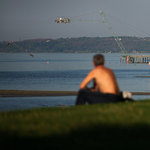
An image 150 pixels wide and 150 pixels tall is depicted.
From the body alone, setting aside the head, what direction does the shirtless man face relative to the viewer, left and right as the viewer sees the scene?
facing away from the viewer and to the left of the viewer
